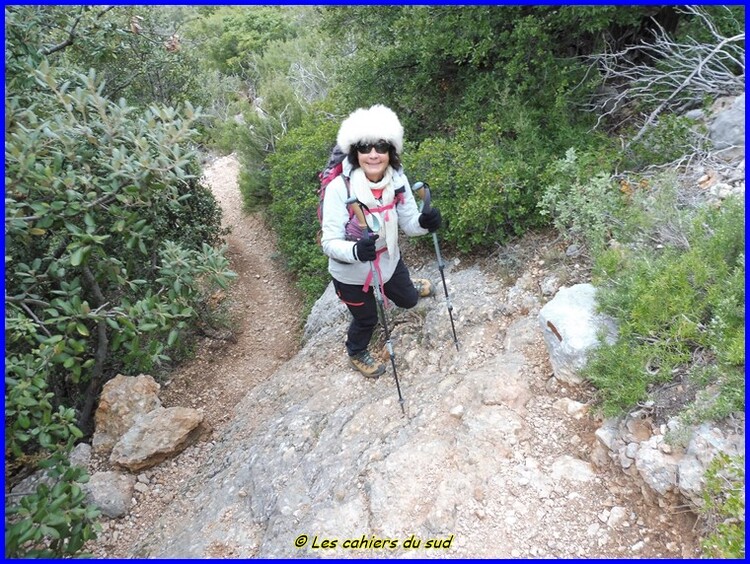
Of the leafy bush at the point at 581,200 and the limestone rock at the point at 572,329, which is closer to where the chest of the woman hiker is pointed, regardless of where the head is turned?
the limestone rock

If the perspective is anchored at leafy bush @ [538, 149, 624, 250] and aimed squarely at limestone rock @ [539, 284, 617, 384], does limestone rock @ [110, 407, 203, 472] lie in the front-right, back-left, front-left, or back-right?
front-right

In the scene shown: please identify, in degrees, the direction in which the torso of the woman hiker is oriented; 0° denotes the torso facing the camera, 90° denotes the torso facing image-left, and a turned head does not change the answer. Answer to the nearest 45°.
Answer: approximately 315°

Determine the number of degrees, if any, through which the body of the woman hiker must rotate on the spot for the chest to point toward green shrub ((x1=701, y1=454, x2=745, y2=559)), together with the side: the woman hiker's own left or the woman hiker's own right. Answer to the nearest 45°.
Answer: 0° — they already face it

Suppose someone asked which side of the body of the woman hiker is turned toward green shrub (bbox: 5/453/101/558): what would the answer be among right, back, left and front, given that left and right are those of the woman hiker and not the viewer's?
right

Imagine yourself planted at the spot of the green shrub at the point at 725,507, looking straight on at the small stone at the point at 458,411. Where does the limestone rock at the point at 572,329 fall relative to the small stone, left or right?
right
